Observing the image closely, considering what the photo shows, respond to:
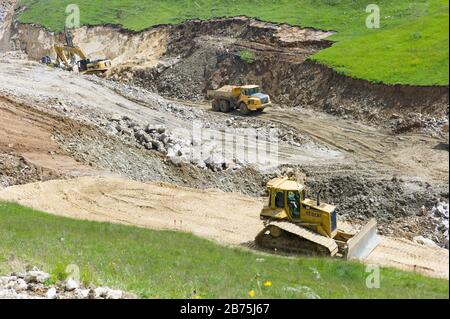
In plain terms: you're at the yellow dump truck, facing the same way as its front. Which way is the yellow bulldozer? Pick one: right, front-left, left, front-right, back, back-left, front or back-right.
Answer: front-right

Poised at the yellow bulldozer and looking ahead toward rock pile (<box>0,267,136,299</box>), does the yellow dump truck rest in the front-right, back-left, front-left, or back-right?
back-right

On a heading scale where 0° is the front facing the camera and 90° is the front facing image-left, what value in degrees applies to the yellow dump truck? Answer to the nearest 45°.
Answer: approximately 315°

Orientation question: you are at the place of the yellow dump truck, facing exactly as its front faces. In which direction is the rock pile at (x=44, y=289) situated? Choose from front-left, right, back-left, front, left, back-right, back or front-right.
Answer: front-right
